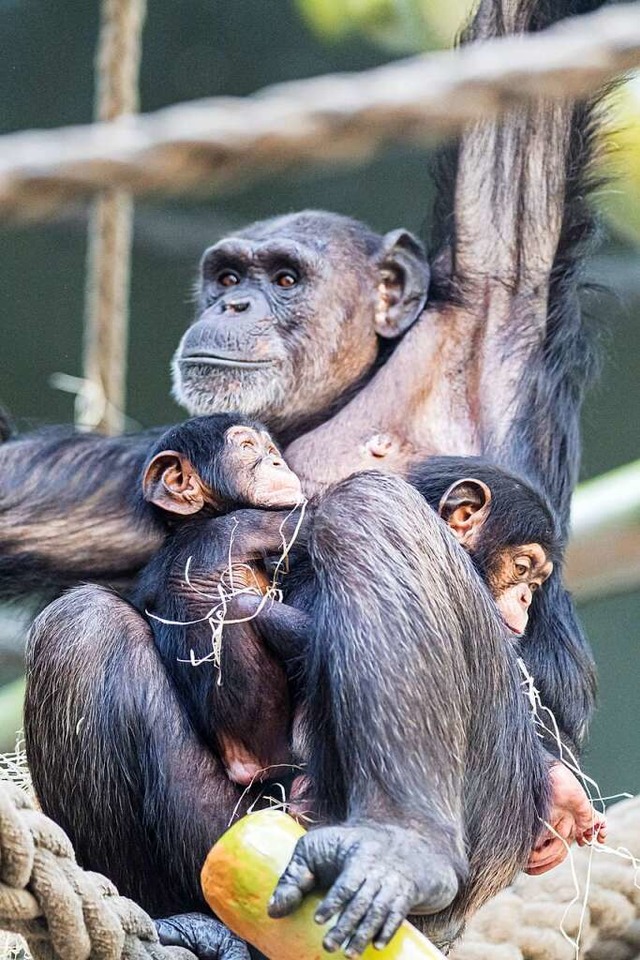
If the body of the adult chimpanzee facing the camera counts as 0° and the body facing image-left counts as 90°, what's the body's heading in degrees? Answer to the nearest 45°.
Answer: approximately 45°
